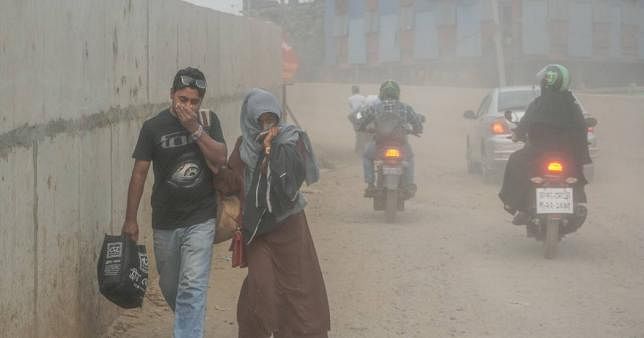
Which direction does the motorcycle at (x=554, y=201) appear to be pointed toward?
away from the camera

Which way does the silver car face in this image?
away from the camera

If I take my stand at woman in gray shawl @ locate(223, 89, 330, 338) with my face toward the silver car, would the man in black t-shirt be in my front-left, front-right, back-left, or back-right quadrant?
back-left

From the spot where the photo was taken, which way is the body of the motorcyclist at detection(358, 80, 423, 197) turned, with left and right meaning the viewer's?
facing away from the viewer

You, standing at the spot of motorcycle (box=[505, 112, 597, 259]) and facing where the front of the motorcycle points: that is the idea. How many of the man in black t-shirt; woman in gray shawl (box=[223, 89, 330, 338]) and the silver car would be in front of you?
1

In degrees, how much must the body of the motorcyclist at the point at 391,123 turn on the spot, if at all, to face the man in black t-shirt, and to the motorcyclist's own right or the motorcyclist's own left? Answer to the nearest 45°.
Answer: approximately 180°

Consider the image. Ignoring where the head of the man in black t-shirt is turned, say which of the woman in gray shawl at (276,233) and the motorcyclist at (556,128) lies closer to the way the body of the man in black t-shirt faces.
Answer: the woman in gray shawl

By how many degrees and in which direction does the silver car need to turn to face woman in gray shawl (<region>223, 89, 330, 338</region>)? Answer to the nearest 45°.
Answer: approximately 180°

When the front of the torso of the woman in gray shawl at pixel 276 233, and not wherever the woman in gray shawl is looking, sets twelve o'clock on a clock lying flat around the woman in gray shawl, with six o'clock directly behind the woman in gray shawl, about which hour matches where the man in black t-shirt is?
The man in black t-shirt is roughly at 3 o'clock from the woman in gray shawl.

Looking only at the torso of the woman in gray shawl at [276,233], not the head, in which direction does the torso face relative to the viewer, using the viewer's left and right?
facing the viewer

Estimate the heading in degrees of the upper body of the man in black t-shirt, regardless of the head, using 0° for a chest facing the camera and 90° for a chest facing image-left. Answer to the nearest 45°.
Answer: approximately 0°

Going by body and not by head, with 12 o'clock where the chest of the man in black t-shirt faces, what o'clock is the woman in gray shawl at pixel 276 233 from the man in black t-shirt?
The woman in gray shawl is roughly at 9 o'clock from the man in black t-shirt.
